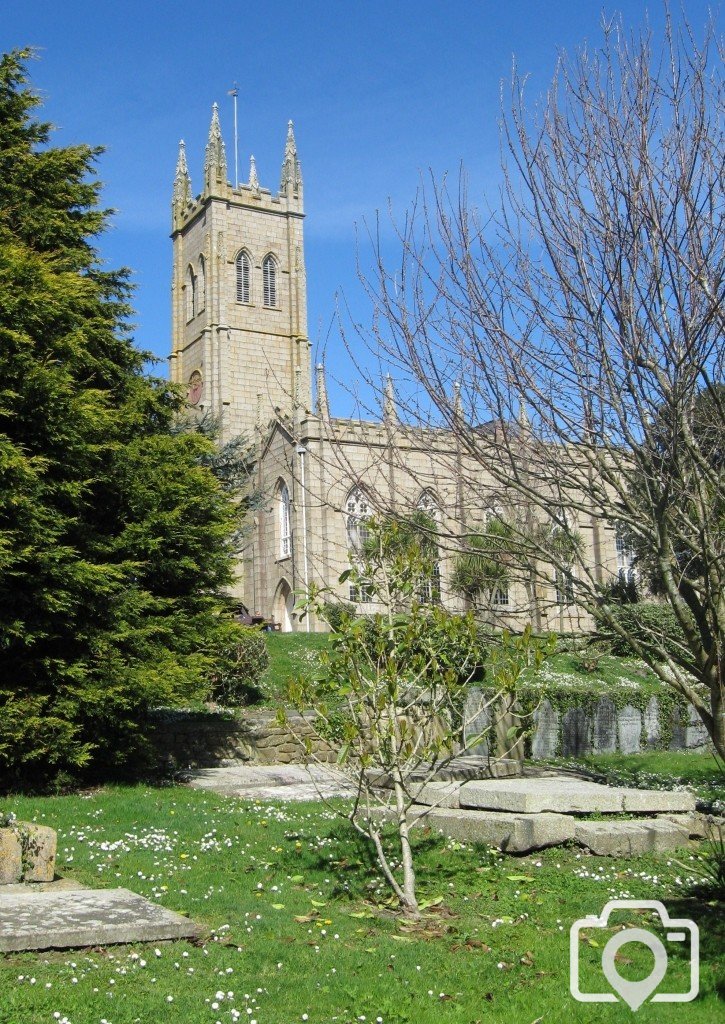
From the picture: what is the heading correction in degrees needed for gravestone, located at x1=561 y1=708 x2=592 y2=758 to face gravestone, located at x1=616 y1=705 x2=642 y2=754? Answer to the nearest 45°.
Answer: approximately 135° to its left

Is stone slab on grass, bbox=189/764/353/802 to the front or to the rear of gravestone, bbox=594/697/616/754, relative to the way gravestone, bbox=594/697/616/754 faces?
to the front

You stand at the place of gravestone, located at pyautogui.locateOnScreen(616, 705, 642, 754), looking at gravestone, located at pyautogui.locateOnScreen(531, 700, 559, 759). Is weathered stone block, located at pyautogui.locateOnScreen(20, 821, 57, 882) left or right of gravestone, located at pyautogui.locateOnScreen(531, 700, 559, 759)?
left

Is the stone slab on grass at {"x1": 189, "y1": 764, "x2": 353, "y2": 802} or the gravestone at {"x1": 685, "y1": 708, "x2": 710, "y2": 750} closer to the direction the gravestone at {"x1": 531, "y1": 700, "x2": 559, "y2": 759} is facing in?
the stone slab on grass

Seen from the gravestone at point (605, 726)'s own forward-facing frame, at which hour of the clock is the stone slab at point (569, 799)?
The stone slab is roughly at 12 o'clock from the gravestone.

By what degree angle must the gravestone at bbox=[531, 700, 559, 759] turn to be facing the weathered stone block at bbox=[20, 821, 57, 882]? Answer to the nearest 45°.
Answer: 0° — it already faces it

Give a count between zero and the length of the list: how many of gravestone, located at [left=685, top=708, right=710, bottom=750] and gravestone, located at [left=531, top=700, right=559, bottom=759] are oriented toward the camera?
2

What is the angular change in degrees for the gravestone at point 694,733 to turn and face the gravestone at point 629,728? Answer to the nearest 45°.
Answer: approximately 45° to its right
